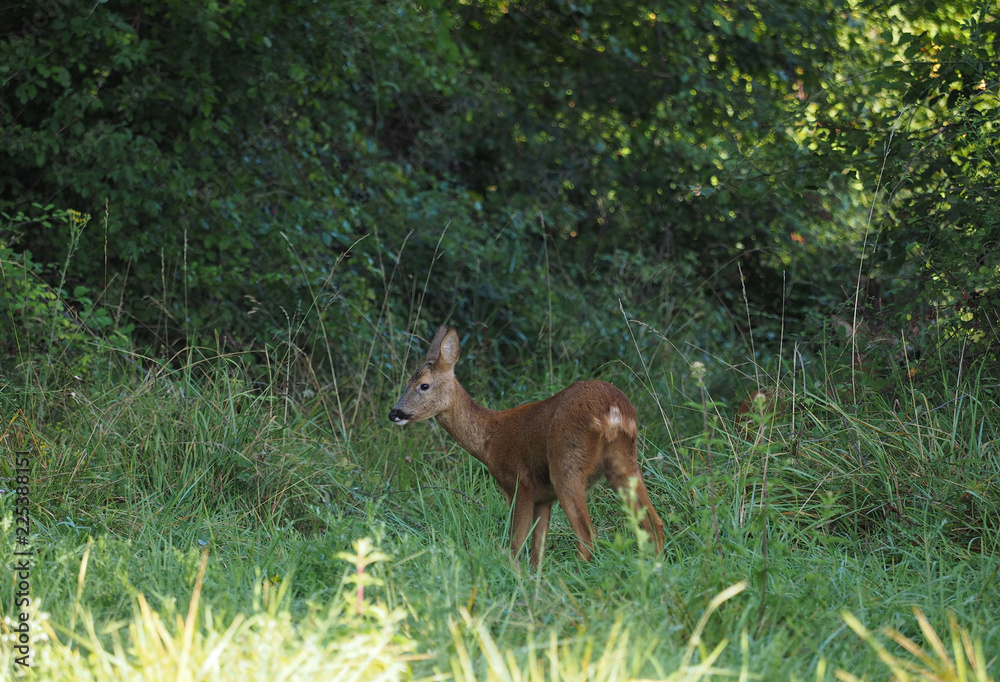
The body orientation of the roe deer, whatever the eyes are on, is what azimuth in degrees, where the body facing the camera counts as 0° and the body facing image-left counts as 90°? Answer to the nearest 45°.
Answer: approximately 135°
